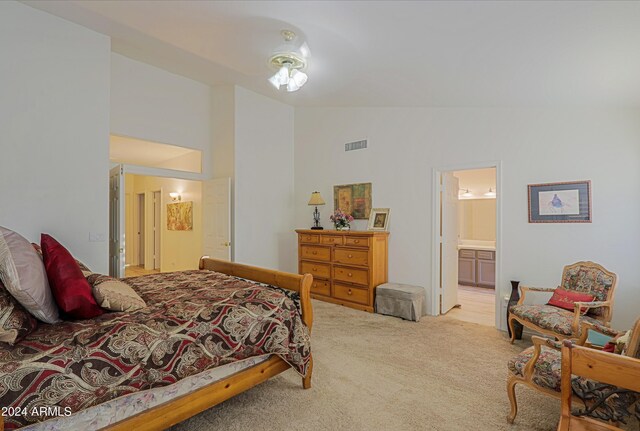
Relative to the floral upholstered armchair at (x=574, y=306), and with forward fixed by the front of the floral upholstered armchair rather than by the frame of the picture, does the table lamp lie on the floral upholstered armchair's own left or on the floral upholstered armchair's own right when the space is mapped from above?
on the floral upholstered armchair's own right

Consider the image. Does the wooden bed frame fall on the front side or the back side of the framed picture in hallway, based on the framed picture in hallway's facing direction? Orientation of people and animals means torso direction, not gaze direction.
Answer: on the front side

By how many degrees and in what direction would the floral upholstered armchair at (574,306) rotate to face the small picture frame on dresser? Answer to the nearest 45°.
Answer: approximately 45° to its right

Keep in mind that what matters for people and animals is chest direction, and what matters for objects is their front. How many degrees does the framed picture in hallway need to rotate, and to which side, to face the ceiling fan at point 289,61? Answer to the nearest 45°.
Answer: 0° — it already faces it

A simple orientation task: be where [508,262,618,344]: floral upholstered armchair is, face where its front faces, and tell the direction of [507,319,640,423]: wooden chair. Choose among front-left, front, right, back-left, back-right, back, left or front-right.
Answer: front-left

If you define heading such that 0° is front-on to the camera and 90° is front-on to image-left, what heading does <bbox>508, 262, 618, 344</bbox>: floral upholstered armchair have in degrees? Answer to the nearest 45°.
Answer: approximately 45°

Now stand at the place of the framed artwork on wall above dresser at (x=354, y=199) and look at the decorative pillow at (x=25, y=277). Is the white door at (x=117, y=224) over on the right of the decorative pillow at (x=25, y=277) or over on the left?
right

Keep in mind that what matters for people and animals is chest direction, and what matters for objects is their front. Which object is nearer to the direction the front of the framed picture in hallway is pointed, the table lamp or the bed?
the bed

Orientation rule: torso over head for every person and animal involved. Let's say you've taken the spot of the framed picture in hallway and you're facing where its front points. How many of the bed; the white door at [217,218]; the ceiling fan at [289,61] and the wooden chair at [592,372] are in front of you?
4

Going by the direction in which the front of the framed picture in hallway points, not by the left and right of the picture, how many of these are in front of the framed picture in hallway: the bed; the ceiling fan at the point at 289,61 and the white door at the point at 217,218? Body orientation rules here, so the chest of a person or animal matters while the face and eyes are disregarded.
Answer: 3

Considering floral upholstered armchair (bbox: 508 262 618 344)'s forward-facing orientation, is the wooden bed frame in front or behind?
in front

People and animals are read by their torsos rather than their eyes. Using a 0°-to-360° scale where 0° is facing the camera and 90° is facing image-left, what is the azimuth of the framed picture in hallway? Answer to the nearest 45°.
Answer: approximately 0°

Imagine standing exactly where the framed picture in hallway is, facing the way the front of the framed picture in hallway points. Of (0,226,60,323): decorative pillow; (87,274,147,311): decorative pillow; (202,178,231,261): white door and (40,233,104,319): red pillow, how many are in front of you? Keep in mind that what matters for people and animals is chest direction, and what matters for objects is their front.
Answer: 4
